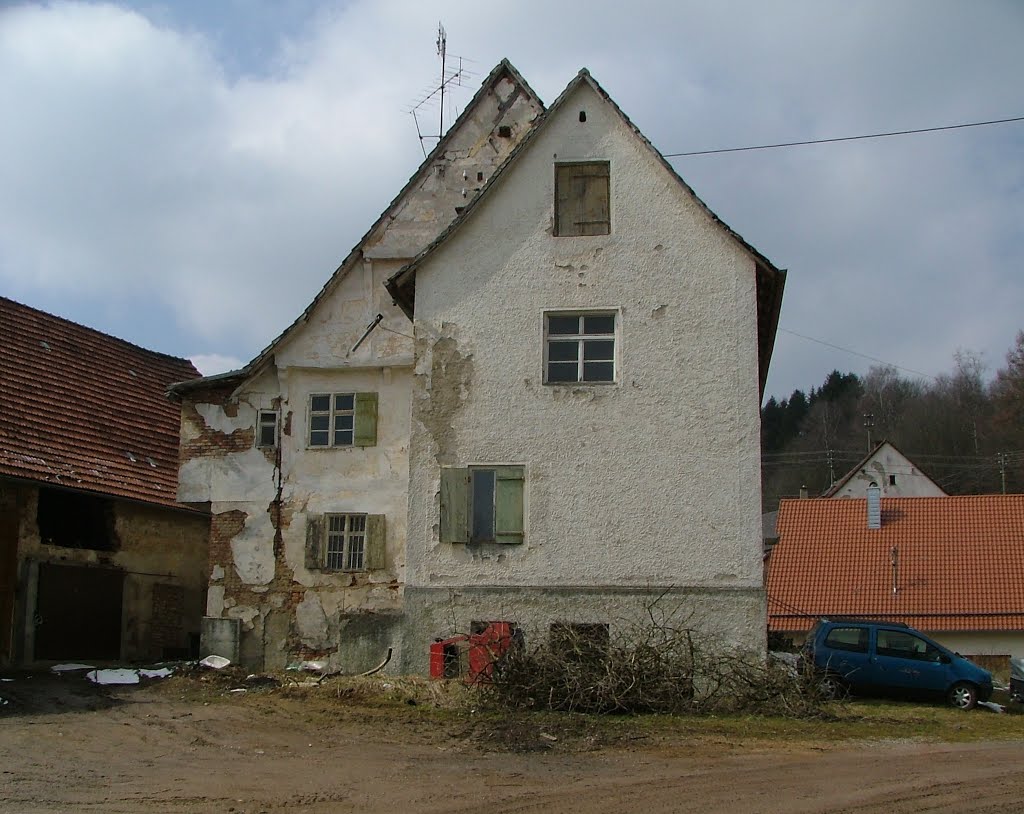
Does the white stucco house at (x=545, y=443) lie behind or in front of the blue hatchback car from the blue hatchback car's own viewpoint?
behind

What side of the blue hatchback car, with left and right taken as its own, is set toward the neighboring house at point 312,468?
back

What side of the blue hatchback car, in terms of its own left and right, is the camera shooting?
right

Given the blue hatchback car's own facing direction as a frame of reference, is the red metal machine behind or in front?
behind

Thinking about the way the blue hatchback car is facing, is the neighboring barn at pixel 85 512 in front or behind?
behind
